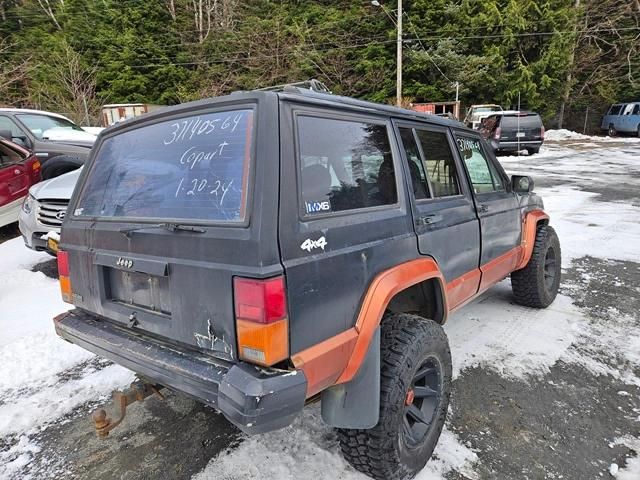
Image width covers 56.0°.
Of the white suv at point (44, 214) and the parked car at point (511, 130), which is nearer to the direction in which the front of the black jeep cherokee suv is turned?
the parked car

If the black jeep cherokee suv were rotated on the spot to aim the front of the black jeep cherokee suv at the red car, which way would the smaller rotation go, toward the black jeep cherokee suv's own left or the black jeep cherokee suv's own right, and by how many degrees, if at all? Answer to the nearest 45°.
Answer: approximately 90° to the black jeep cherokee suv's own left

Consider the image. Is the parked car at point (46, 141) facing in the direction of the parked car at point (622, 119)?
no

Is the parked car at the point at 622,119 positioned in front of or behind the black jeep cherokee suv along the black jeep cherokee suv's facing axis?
in front

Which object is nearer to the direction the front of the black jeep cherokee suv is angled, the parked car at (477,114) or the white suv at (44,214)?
the parked car

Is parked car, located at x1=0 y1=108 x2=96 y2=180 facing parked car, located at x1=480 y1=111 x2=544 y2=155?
no

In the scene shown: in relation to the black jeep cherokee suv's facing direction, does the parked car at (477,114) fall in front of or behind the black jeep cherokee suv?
in front

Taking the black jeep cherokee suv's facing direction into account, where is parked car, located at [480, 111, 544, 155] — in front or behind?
in front

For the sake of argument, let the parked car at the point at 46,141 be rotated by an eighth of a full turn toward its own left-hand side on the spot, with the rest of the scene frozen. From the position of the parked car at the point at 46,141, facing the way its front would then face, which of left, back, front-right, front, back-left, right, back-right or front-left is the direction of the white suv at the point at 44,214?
right

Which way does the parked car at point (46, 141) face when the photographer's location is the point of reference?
facing the viewer and to the right of the viewer

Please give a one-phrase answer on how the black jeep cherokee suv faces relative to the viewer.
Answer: facing away from the viewer and to the right of the viewer

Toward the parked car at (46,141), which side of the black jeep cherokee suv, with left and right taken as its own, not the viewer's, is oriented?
left

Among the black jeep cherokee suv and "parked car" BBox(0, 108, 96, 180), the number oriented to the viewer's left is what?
0
